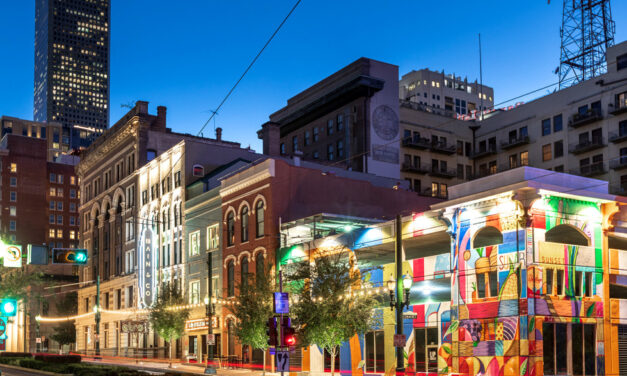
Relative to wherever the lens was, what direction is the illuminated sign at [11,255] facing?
facing the viewer

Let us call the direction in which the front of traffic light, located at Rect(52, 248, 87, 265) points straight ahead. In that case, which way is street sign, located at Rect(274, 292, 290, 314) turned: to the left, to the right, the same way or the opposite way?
the same way

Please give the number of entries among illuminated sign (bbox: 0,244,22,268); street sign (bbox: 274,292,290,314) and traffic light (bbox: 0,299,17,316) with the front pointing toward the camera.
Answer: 3

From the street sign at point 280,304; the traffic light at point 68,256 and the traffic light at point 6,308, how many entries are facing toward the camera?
3

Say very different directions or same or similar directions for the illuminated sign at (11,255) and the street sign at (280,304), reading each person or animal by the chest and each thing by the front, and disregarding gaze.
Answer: same or similar directions

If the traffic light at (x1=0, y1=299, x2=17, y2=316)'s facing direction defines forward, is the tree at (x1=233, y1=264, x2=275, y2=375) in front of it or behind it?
behind

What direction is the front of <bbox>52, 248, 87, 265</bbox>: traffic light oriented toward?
toward the camera

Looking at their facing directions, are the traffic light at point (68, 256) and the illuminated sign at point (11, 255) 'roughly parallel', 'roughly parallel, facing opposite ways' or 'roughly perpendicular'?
roughly parallel

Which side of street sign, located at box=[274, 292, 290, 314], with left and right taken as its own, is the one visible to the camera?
front
